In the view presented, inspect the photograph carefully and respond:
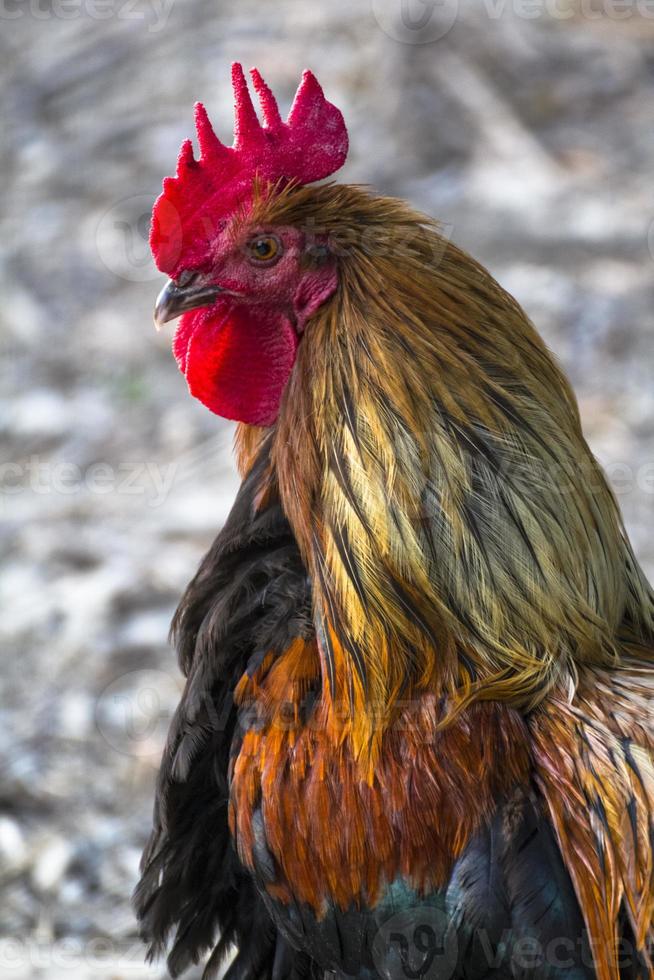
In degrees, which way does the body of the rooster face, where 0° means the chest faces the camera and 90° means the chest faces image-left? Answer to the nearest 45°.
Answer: approximately 90°
